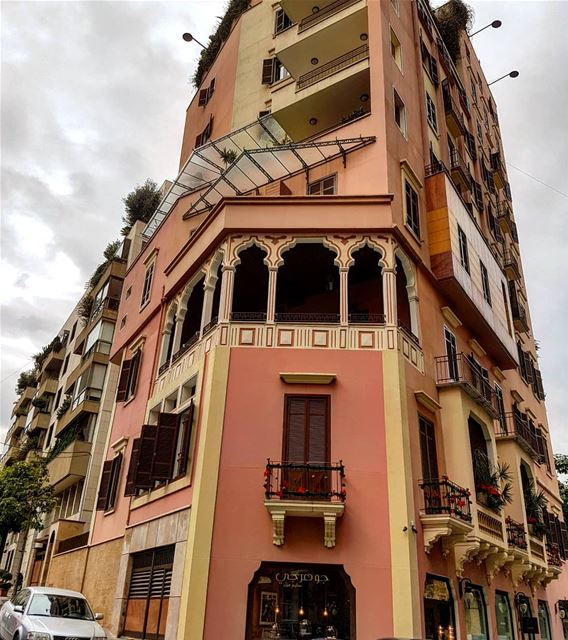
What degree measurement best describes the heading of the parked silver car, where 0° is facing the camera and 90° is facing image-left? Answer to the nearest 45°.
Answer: approximately 315°

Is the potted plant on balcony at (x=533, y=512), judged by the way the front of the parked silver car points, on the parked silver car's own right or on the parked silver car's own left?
on the parked silver car's own left

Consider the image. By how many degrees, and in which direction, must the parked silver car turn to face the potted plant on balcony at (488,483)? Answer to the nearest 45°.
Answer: approximately 45° to its left
